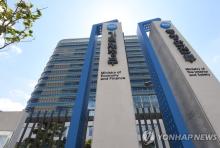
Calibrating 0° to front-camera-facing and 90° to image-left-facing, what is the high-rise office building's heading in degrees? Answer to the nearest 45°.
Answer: approximately 0°
